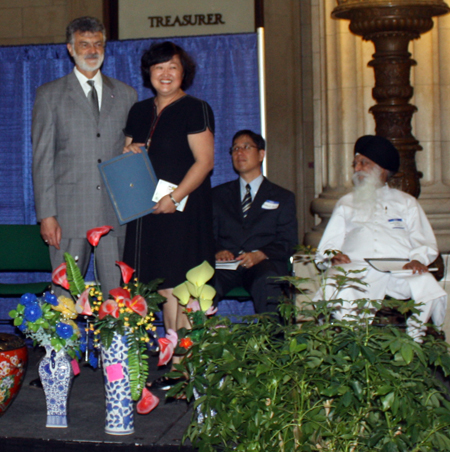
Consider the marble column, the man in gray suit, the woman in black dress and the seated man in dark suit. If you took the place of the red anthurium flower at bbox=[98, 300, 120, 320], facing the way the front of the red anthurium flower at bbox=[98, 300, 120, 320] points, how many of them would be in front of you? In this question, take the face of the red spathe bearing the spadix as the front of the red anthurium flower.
0

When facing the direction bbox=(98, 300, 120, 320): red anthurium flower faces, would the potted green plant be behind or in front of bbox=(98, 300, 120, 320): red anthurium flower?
in front

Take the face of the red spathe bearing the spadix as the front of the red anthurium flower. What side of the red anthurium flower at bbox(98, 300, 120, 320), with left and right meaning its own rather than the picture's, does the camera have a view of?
front

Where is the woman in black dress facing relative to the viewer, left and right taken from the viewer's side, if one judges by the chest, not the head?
facing the viewer and to the left of the viewer

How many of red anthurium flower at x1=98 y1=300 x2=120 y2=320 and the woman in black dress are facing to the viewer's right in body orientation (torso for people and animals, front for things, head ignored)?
0

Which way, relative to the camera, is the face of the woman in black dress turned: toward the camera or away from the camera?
toward the camera

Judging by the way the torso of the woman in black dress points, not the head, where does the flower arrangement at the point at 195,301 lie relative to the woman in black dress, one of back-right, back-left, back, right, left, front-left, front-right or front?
front-left

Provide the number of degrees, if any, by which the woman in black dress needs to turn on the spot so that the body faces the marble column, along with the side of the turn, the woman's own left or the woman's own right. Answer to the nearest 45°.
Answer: approximately 180°

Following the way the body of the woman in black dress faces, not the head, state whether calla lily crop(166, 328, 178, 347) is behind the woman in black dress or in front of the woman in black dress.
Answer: in front
